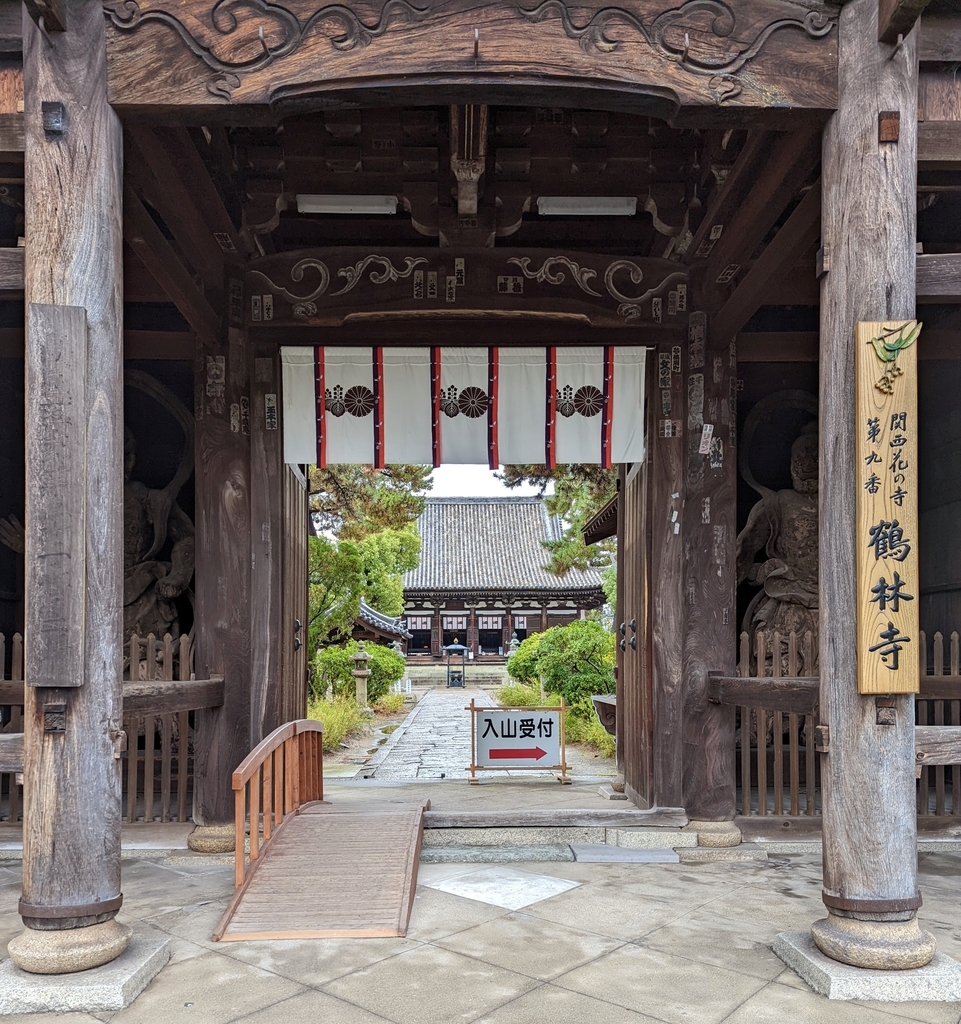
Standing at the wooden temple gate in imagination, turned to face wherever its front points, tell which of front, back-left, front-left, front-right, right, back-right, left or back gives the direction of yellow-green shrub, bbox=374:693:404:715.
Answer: back

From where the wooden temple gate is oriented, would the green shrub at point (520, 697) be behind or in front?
behind

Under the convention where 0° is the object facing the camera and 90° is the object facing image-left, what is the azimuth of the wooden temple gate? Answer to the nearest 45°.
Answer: approximately 0°

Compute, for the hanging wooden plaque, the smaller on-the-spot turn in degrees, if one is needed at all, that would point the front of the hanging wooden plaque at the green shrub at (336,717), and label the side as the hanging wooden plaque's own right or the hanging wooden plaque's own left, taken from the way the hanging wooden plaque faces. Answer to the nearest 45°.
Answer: approximately 135° to the hanging wooden plaque's own right

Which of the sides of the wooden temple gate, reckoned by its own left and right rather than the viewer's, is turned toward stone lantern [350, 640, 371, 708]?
back

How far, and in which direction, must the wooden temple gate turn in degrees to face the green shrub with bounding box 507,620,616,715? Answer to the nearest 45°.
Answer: approximately 180°

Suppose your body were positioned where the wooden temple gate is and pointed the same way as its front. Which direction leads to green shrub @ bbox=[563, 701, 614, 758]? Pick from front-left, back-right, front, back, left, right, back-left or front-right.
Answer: back

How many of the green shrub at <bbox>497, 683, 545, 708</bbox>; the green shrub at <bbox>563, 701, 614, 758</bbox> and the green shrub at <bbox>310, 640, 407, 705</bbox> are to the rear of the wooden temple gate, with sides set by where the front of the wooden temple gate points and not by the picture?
3

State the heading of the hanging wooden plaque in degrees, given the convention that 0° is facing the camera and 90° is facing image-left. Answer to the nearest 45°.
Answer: approximately 0°
